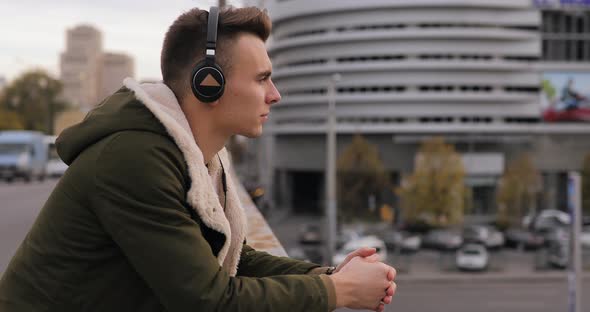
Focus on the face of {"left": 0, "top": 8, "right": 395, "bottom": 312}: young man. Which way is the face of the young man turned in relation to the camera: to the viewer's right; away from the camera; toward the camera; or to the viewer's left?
to the viewer's right

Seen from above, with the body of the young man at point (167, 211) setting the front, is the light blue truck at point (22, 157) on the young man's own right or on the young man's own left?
on the young man's own left

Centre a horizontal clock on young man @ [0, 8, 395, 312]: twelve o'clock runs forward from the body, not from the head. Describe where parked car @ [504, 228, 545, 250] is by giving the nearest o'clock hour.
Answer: The parked car is roughly at 10 o'clock from the young man.

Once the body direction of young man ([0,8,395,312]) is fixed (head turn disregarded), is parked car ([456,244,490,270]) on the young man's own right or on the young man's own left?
on the young man's own left

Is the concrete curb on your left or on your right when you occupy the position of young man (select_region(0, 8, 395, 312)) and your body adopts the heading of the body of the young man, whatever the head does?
on your left

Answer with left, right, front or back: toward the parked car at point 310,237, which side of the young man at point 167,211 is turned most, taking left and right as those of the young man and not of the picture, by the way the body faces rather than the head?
left

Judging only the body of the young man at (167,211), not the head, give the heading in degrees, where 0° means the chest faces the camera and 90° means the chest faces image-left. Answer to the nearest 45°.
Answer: approximately 270°

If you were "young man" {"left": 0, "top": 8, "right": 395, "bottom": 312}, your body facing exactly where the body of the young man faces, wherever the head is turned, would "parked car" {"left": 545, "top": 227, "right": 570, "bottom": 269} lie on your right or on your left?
on your left

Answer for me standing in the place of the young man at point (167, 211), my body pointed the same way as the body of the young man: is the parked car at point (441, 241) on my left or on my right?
on my left

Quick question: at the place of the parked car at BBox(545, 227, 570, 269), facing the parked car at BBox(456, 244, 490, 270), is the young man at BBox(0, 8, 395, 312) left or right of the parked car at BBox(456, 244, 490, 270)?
left
